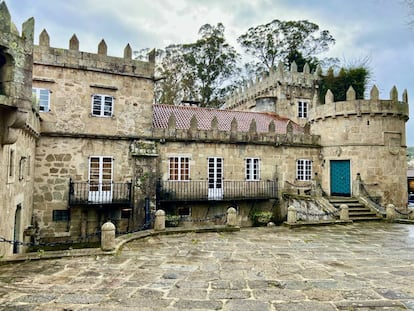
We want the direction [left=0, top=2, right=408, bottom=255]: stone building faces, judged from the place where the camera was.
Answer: facing the viewer

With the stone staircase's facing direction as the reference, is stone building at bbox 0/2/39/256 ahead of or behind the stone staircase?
ahead

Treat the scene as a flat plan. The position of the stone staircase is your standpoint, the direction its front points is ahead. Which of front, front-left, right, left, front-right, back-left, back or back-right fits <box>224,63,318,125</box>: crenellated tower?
back-right

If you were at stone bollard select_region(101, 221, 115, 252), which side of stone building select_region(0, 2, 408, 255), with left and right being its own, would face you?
front

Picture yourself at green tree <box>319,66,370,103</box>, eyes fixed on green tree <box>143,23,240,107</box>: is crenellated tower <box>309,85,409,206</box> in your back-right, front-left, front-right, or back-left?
back-left

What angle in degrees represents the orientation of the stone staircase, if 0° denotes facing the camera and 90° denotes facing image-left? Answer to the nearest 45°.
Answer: approximately 0°

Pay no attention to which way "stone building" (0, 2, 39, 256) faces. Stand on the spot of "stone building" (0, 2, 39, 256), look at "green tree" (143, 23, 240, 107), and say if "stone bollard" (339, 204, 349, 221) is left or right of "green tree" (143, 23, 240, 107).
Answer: right

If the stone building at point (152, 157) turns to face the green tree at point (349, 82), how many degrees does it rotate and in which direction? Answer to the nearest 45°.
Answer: approximately 135° to its left

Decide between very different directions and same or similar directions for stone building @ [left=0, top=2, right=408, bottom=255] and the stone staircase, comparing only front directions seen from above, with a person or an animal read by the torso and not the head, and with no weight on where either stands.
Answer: same or similar directions

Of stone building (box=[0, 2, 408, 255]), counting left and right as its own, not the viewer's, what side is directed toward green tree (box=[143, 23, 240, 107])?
back
